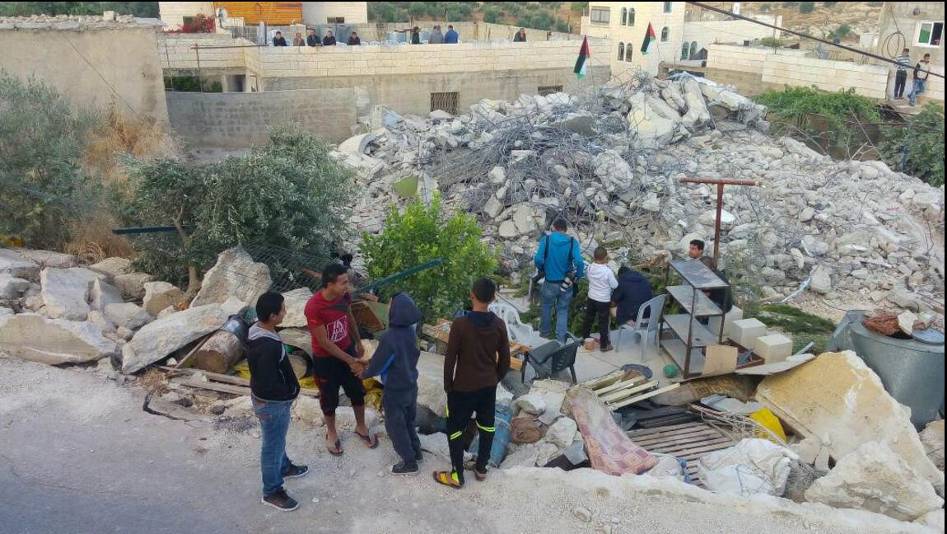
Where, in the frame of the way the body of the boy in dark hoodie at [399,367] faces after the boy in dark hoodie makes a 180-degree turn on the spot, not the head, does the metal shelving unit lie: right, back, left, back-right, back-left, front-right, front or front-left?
left

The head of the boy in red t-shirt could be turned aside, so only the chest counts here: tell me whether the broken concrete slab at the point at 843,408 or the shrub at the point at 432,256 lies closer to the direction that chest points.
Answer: the broken concrete slab

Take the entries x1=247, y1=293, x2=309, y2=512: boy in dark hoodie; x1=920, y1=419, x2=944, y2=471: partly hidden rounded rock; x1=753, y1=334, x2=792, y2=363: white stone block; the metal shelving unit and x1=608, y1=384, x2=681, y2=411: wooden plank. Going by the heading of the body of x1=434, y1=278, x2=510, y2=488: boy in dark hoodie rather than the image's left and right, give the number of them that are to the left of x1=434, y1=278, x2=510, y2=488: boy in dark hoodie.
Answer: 1

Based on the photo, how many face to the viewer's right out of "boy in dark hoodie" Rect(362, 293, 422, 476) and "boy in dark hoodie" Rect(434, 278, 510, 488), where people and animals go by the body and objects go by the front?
0

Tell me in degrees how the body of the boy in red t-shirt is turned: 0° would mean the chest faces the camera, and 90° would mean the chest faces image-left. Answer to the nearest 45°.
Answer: approximately 315°

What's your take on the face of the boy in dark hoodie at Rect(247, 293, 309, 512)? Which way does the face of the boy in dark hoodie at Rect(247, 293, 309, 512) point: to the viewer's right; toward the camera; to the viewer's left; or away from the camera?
to the viewer's right

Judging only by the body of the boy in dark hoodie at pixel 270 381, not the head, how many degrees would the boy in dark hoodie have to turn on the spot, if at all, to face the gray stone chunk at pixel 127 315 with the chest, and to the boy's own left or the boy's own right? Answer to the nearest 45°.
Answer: approximately 90° to the boy's own left

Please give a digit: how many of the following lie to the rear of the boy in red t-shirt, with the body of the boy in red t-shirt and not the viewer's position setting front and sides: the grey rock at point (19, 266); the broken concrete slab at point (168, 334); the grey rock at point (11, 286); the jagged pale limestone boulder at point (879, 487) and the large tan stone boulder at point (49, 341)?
4

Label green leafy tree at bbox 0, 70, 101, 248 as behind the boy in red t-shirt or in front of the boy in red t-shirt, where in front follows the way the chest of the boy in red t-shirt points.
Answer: behind

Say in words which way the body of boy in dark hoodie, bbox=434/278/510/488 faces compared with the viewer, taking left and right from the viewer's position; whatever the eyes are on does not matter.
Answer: facing away from the viewer

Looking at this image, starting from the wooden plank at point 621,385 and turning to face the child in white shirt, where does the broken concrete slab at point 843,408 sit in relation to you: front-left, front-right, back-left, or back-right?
back-right

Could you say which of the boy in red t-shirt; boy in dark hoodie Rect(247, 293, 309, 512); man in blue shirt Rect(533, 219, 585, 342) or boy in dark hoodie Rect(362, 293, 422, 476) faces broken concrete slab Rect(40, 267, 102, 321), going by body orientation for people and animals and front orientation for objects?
boy in dark hoodie Rect(362, 293, 422, 476)
